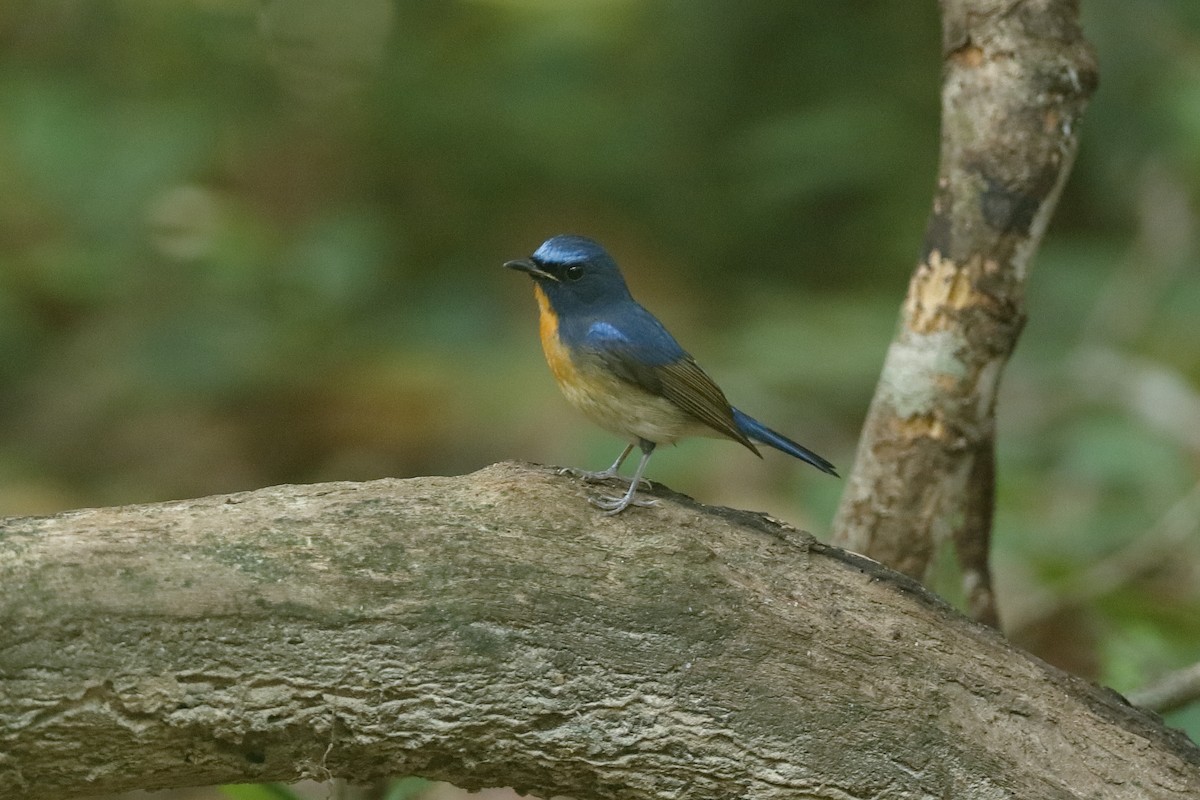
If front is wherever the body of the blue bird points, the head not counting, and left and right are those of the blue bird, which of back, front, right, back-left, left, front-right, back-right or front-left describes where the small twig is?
back

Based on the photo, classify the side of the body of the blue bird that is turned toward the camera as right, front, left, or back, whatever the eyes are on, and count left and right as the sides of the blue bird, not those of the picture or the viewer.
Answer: left
